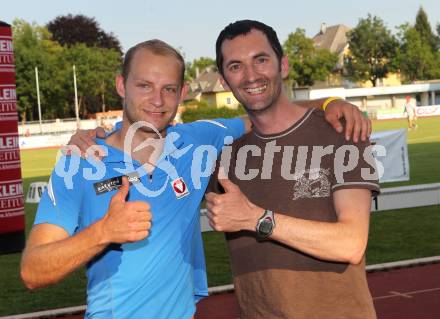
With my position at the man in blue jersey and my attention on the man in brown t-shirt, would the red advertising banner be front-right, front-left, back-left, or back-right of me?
back-left

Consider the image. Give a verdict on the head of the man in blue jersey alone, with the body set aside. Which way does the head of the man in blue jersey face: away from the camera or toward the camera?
toward the camera

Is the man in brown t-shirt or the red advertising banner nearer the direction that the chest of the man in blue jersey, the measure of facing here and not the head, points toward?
the man in brown t-shirt

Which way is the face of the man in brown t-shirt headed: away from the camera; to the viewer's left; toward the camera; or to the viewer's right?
toward the camera

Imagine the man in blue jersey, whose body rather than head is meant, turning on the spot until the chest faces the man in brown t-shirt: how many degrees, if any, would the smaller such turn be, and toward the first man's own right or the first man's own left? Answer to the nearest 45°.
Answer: approximately 90° to the first man's own left

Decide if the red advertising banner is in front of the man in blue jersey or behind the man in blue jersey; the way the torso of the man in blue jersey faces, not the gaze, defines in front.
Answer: behind

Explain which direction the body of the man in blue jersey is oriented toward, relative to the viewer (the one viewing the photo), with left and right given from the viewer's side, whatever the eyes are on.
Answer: facing the viewer
